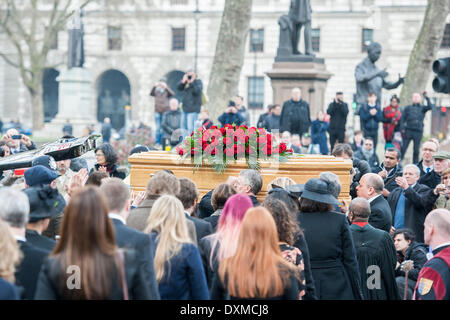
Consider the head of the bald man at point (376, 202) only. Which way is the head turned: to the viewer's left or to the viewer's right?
to the viewer's left

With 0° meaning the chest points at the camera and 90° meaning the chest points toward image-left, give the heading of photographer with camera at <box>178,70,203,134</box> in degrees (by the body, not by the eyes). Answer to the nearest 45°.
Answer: approximately 0°

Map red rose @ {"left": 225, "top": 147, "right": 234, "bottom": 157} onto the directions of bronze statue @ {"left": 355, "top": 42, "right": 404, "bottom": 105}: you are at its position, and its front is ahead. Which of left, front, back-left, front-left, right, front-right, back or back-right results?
front-right

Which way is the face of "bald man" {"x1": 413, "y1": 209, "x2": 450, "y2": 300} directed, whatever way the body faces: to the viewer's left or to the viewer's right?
to the viewer's left

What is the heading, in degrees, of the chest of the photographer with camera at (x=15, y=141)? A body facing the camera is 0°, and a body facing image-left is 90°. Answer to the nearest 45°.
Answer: approximately 0°

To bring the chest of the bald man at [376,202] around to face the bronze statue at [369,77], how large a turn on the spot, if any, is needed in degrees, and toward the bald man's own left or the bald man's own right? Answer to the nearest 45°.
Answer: approximately 90° to the bald man's own right

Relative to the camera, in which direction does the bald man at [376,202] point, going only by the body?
to the viewer's left

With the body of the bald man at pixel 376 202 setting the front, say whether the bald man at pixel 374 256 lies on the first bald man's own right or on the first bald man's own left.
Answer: on the first bald man's own left

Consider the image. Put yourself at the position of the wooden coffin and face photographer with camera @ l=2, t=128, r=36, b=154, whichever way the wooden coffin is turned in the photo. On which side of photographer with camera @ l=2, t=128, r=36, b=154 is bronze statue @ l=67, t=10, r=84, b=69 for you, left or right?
right

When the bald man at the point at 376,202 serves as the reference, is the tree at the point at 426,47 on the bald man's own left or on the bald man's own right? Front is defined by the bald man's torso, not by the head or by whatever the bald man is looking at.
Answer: on the bald man's own right
